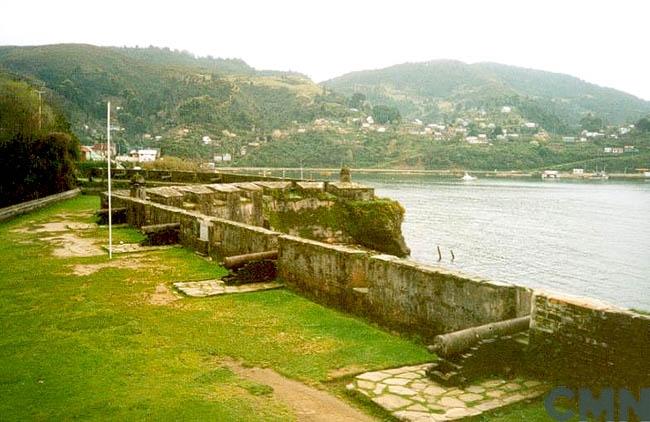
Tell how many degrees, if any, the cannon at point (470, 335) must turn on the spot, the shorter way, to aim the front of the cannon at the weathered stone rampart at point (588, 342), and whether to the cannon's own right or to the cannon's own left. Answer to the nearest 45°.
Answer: approximately 45° to the cannon's own right

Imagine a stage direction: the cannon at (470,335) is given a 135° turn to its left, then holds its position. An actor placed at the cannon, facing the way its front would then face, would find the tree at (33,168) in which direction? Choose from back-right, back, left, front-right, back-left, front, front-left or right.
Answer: front-right

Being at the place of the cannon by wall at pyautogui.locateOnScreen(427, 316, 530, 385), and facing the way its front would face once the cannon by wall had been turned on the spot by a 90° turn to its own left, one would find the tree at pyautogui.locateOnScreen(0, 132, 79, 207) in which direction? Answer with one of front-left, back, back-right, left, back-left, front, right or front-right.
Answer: front

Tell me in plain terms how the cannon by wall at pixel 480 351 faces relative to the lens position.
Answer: facing away from the viewer and to the right of the viewer

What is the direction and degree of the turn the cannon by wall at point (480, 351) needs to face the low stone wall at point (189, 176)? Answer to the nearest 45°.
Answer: approximately 90° to its left

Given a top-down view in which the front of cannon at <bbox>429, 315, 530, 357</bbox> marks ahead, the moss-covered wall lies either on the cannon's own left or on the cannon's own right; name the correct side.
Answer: on the cannon's own left

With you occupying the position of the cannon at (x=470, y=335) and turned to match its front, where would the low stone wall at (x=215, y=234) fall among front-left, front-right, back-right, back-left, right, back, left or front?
left

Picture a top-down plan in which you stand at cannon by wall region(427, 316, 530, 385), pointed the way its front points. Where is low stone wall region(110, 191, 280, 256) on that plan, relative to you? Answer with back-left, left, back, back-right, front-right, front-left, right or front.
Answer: left

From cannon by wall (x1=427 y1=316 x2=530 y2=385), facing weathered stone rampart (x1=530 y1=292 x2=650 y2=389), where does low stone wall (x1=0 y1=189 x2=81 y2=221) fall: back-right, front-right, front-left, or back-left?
back-left

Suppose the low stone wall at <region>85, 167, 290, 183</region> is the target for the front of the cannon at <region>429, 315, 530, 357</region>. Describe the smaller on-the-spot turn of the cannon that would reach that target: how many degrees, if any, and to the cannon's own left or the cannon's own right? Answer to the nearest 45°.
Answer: approximately 90° to the cannon's own left
